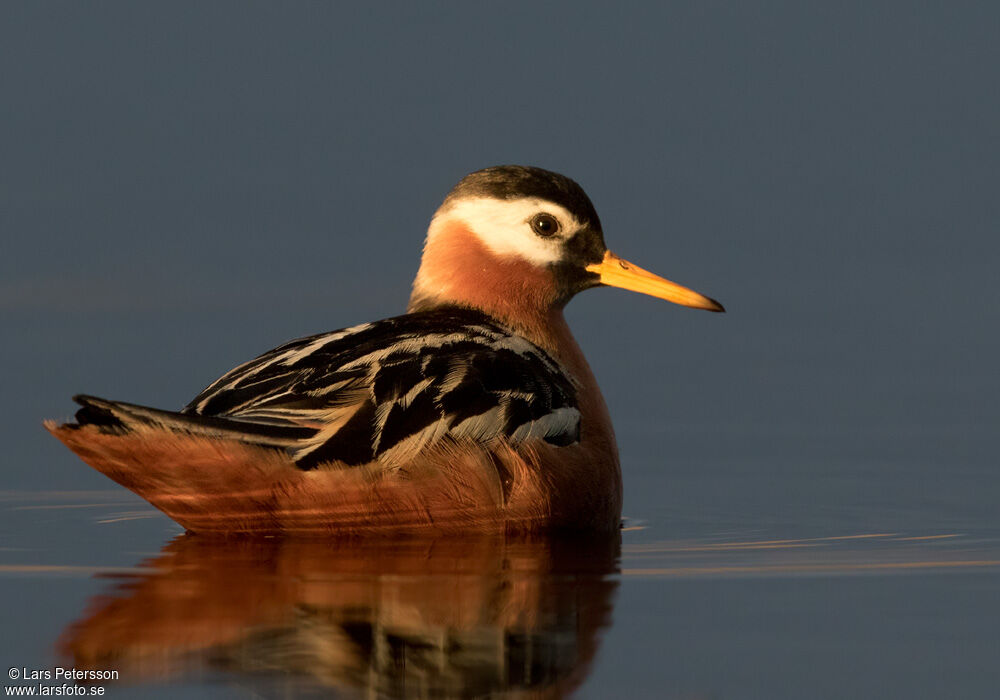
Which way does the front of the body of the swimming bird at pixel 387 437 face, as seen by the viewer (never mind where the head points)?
to the viewer's right
